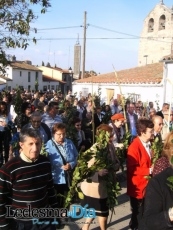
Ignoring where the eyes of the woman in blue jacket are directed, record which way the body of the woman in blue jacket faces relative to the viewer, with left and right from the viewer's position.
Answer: facing the viewer and to the right of the viewer

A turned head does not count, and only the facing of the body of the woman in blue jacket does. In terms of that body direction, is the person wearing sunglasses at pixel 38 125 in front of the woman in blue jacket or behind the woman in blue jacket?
behind

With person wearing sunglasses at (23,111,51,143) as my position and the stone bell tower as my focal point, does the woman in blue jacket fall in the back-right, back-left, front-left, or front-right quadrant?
back-right

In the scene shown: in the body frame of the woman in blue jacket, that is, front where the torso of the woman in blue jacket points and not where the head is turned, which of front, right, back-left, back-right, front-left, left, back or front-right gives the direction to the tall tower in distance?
back-left

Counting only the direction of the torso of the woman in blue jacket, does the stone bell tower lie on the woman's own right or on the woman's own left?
on the woman's own left

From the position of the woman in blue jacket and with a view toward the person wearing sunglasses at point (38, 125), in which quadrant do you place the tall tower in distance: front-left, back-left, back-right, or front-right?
front-right
